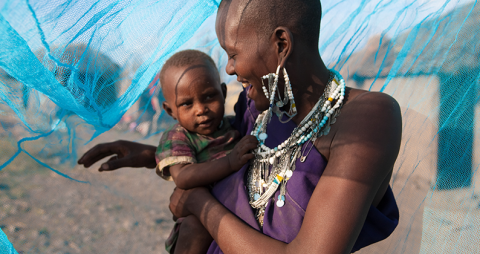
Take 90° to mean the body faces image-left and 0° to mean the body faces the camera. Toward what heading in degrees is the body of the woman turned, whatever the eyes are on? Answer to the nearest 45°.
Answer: approximately 45°
